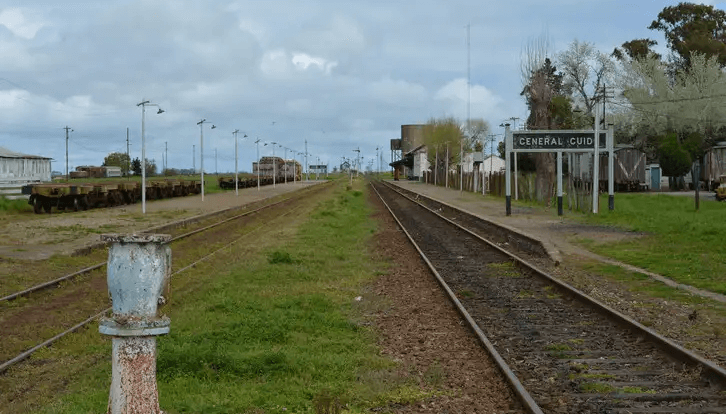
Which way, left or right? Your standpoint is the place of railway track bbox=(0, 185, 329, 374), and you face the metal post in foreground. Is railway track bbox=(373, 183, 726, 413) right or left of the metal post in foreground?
left

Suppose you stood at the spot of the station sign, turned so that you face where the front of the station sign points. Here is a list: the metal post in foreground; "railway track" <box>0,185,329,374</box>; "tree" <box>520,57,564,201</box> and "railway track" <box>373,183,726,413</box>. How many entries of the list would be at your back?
1

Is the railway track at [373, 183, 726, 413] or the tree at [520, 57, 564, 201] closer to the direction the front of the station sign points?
the railway track

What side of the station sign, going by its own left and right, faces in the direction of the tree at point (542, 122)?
back

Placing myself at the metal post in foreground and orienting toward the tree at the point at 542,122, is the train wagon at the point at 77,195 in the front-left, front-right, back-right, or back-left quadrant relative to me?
front-left

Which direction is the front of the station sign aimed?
toward the camera

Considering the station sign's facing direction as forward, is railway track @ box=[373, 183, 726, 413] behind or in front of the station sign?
in front

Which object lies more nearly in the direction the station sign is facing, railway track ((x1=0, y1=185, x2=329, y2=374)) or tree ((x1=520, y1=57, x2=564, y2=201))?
the railway track

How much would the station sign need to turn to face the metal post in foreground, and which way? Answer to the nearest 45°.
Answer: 0° — it already faces it

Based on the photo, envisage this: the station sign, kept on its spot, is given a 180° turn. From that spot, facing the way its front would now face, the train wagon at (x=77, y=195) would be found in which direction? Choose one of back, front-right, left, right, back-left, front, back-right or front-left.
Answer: left

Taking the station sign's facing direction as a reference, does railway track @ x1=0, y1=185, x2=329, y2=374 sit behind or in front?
in front

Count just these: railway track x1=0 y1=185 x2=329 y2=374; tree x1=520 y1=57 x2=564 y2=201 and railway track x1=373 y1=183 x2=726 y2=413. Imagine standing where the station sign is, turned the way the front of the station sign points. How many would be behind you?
1
